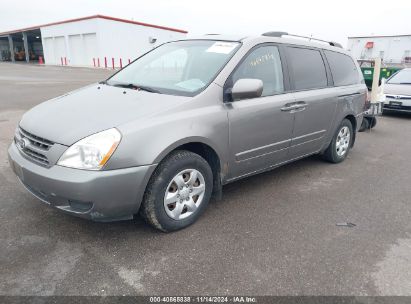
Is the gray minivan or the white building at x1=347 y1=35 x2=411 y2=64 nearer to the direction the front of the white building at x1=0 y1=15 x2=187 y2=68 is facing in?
the gray minivan

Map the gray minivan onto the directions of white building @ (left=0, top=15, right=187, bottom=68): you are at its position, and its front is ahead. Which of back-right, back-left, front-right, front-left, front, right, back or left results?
front-left

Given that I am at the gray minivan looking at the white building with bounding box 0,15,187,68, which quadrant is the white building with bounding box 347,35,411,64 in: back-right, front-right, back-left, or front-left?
front-right

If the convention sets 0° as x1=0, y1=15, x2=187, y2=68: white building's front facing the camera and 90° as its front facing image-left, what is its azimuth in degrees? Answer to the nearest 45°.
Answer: approximately 45°

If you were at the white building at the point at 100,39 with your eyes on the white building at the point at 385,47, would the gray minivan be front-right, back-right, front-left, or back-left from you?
front-right

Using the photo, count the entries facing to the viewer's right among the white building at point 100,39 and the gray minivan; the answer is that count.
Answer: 0

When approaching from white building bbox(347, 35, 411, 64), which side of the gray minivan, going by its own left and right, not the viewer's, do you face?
back

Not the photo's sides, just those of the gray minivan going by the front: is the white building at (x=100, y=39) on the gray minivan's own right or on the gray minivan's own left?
on the gray minivan's own right

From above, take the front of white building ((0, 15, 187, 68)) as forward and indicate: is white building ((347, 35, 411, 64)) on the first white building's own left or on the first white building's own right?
on the first white building's own left
